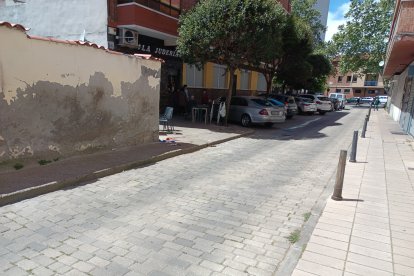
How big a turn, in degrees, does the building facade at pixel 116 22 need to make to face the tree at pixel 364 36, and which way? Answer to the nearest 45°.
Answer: approximately 90° to its left

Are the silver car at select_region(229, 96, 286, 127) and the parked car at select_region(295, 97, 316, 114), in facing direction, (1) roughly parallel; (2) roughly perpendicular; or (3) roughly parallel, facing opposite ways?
roughly parallel

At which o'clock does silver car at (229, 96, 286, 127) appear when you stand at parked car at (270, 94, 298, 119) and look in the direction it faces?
The silver car is roughly at 8 o'clock from the parked car.

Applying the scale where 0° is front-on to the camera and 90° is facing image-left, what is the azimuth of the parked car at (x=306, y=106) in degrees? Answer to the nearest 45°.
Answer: approximately 135°

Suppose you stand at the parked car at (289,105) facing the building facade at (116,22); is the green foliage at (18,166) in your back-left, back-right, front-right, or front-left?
front-left

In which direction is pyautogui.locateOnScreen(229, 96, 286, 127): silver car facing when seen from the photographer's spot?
facing away from the viewer and to the left of the viewer

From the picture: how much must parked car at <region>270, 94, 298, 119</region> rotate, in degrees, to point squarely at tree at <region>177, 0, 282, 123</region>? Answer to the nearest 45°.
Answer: approximately 135° to its left

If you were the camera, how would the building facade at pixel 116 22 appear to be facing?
facing the viewer and to the right of the viewer

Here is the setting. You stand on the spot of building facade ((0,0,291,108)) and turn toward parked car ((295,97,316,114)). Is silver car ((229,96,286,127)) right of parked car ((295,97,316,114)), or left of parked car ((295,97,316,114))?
right

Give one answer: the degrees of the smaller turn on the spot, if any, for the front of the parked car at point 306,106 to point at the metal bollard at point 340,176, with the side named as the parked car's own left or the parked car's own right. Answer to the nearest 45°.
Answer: approximately 135° to the parked car's own left

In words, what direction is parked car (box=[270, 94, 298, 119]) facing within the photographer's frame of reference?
facing away from the viewer and to the left of the viewer
